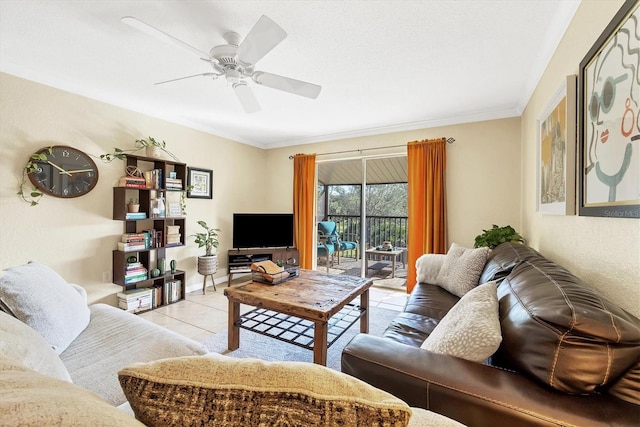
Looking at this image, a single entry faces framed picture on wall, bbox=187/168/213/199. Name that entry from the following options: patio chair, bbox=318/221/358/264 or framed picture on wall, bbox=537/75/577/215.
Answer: framed picture on wall, bbox=537/75/577/215

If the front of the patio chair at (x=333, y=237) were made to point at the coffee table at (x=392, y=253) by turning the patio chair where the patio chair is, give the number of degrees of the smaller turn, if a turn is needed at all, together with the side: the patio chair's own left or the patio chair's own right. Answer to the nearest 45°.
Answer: approximately 45° to the patio chair's own left

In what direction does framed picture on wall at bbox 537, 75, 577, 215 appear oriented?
to the viewer's left

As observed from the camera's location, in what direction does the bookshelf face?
facing the viewer and to the right of the viewer

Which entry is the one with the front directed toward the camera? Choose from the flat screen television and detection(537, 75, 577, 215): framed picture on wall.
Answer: the flat screen television

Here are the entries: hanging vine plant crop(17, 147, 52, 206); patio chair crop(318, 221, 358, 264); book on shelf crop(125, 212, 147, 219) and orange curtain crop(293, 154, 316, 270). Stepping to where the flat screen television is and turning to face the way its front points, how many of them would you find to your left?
2

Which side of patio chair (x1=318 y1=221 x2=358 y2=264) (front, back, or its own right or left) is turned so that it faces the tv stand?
right

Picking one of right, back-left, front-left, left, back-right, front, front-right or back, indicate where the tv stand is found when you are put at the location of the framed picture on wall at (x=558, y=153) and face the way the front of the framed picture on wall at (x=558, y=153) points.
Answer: front

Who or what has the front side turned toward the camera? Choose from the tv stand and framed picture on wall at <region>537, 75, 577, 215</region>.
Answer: the tv stand

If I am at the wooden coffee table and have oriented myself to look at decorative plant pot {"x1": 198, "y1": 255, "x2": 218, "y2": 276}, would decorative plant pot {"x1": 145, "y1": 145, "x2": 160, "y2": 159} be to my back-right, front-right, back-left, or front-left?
front-left

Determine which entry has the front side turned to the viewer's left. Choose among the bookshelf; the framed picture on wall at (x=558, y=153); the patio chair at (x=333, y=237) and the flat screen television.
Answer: the framed picture on wall

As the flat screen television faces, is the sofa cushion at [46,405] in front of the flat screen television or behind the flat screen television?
in front

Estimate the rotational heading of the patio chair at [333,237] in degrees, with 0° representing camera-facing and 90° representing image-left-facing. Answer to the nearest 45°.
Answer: approximately 315°

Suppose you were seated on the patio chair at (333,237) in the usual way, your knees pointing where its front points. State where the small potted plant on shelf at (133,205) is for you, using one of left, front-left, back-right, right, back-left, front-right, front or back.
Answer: right

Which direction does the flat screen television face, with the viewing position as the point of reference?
facing the viewer

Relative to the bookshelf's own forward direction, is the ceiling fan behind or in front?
in front
